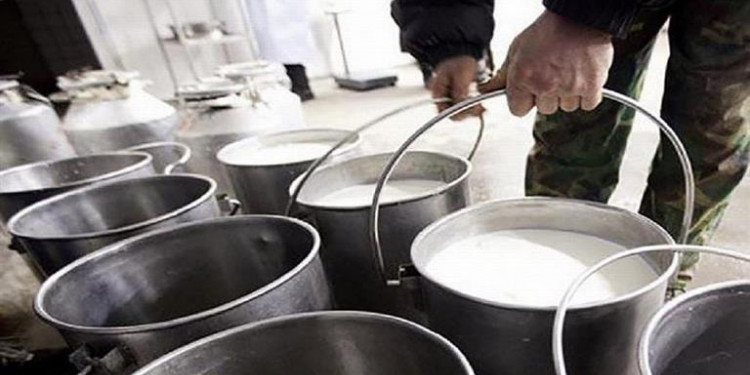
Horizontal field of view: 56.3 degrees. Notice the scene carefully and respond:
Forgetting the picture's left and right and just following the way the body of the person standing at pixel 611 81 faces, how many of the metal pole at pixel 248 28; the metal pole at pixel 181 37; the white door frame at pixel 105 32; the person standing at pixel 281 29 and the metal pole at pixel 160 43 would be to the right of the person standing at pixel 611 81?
5

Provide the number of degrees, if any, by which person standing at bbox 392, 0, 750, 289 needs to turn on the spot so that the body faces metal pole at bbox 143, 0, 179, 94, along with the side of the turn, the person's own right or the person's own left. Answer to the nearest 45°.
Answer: approximately 90° to the person's own right

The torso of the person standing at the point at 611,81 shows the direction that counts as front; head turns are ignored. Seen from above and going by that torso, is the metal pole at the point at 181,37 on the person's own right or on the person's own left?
on the person's own right

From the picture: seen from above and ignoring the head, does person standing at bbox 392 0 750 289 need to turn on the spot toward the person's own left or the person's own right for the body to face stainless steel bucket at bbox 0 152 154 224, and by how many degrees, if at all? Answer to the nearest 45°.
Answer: approximately 45° to the person's own right

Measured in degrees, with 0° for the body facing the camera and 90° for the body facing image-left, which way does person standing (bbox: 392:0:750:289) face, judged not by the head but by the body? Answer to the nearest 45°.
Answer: approximately 45°

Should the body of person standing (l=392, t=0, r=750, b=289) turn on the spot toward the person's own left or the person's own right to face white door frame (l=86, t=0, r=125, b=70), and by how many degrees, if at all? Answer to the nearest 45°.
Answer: approximately 90° to the person's own right

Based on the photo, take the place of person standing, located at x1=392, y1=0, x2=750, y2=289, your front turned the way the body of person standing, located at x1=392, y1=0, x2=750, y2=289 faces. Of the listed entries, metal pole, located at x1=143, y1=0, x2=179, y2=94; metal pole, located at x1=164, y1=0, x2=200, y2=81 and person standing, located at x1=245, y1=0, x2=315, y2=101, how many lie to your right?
3

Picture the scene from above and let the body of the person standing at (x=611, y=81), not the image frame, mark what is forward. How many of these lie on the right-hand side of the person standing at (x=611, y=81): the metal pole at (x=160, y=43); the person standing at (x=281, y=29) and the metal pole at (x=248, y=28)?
3

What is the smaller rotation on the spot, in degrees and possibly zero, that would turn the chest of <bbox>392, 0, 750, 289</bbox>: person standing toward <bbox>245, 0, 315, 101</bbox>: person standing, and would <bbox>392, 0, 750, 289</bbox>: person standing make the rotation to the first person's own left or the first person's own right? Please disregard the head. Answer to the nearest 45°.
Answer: approximately 90° to the first person's own right
